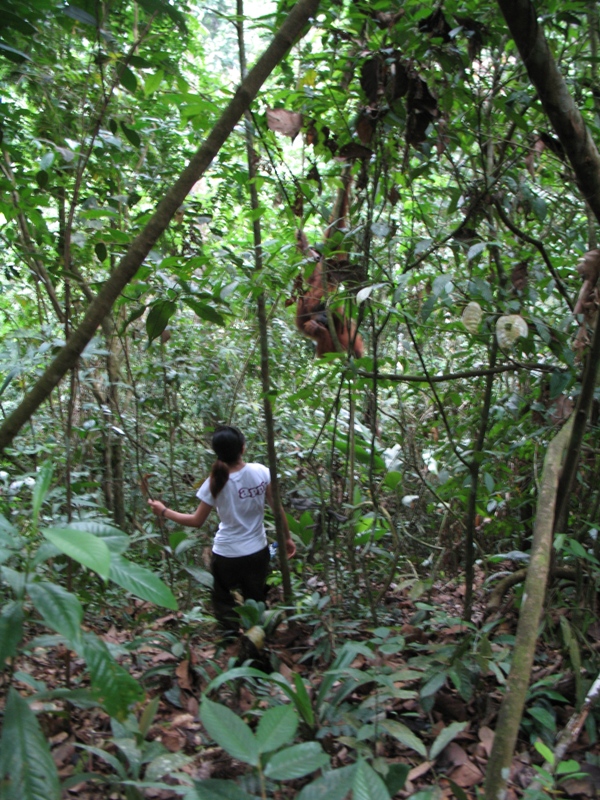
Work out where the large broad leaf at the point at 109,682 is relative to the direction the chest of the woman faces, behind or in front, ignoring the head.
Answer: behind

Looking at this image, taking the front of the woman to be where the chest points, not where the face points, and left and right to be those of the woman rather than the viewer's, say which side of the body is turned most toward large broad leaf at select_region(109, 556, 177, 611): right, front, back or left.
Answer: back

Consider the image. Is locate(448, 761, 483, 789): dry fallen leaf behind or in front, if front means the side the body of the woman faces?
behind

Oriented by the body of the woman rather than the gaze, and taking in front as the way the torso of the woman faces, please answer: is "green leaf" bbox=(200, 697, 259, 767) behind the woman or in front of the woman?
behind

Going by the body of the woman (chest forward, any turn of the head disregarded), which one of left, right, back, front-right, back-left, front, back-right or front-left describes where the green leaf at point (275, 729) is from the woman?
back

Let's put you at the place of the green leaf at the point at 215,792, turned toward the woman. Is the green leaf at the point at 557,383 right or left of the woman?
right

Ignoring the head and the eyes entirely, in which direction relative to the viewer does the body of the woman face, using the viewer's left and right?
facing away from the viewer

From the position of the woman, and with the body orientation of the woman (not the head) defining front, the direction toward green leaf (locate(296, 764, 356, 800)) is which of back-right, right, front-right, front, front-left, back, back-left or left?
back

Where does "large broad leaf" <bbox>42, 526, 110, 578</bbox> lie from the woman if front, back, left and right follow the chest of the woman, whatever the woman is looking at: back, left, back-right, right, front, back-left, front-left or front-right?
back

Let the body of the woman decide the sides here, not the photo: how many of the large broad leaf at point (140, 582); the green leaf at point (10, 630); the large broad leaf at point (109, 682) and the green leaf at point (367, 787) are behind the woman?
4

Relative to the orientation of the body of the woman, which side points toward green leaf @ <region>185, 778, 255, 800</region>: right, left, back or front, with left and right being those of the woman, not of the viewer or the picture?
back

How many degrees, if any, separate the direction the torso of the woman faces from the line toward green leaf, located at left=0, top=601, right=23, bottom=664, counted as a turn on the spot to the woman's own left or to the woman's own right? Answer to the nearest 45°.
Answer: approximately 180°
